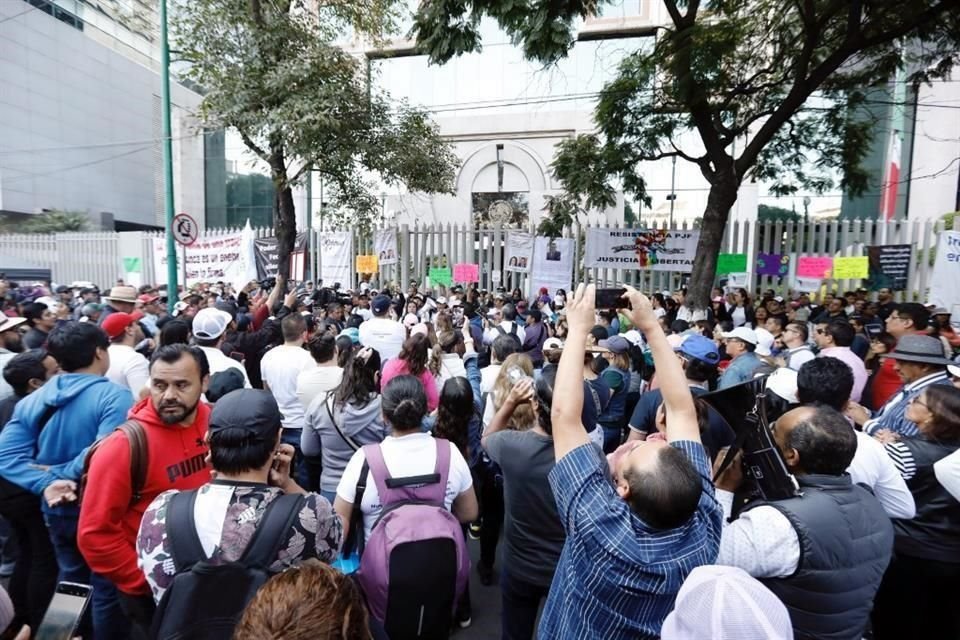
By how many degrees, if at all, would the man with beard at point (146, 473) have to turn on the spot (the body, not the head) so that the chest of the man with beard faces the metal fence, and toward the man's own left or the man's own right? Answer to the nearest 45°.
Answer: approximately 90° to the man's own left

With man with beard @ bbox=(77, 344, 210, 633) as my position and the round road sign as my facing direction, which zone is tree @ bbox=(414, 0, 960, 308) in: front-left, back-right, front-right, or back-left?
front-right

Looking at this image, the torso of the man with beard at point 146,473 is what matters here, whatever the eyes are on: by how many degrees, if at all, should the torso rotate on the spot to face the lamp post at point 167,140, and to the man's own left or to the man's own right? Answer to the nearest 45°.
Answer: approximately 135° to the man's own left

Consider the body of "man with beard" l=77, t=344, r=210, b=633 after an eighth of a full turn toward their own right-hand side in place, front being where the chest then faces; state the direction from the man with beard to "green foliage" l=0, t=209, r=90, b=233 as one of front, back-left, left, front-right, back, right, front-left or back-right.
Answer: back

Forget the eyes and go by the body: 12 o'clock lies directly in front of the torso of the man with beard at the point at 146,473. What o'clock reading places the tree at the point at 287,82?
The tree is roughly at 8 o'clock from the man with beard.

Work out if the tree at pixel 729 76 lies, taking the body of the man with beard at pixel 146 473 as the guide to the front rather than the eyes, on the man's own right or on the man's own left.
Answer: on the man's own left

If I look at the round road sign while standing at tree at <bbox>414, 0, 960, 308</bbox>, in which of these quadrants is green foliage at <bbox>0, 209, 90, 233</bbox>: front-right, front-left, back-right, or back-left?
front-right

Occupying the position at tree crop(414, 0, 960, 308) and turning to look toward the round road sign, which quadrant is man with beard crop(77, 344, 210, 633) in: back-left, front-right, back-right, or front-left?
front-left

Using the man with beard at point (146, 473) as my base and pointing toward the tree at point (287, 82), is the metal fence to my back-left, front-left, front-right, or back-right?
front-right

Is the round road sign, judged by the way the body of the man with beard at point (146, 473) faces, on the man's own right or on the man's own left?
on the man's own left

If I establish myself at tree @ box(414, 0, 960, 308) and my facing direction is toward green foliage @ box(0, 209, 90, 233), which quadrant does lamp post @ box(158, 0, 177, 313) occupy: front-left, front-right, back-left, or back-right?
front-left

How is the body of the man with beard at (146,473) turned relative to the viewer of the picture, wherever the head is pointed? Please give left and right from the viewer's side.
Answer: facing the viewer and to the right of the viewer
